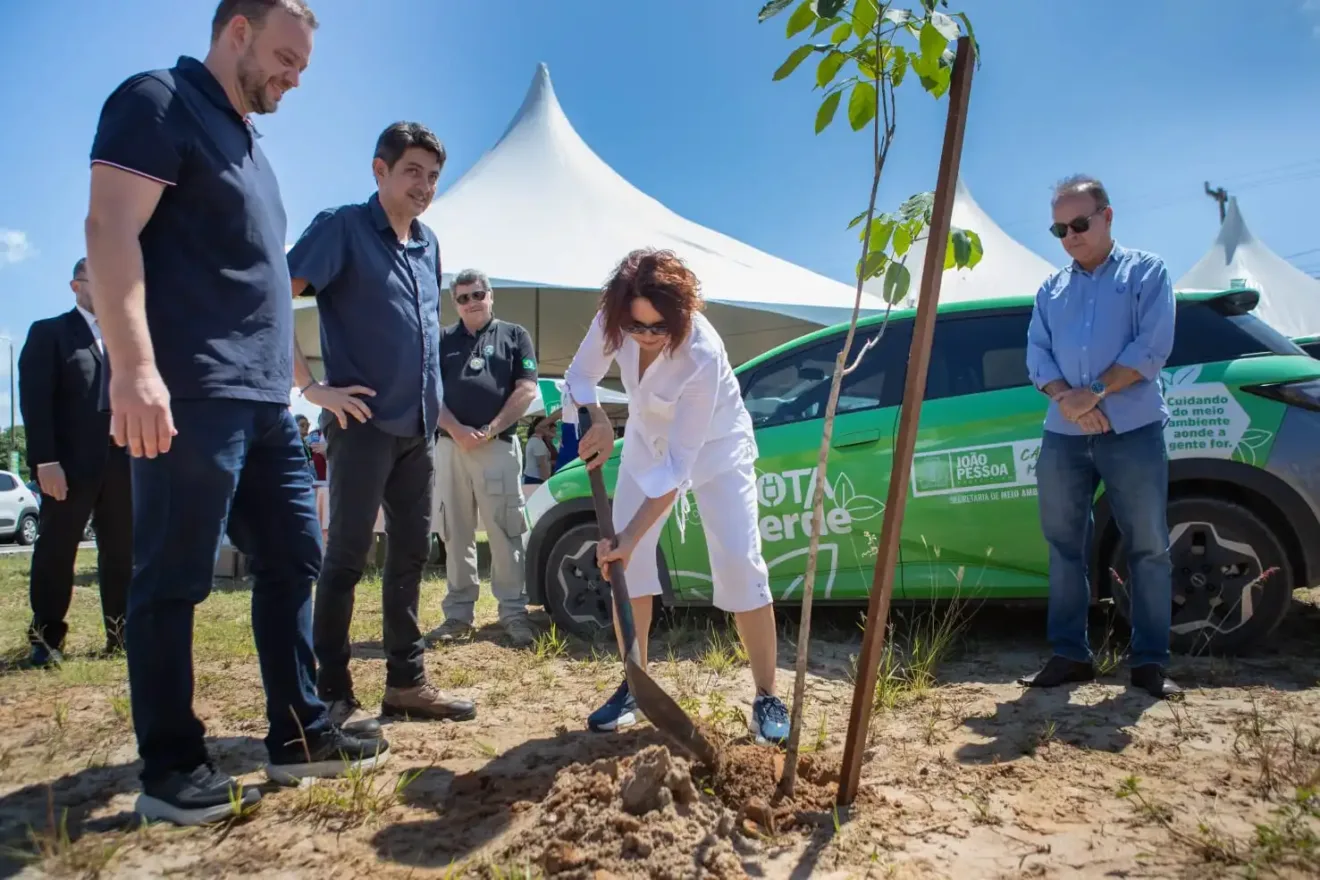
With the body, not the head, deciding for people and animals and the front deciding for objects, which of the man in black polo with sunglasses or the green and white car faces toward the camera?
the man in black polo with sunglasses

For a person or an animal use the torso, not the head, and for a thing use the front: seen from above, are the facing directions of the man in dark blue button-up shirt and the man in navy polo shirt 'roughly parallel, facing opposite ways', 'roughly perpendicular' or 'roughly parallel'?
roughly parallel

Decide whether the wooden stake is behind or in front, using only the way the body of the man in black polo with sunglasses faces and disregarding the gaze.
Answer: in front

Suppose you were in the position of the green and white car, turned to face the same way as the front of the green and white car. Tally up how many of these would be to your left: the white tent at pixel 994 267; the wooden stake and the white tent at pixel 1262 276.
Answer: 1

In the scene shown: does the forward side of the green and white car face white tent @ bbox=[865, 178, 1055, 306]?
no

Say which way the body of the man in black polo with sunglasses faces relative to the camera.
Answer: toward the camera

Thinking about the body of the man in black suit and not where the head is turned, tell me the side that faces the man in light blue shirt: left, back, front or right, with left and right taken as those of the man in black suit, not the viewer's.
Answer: front

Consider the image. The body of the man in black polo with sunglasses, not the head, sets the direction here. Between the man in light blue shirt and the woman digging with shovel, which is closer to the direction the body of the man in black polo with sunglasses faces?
the woman digging with shovel

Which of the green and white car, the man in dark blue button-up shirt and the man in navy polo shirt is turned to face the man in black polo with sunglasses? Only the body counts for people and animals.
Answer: the green and white car

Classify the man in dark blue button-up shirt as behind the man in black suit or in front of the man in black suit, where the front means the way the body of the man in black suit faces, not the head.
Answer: in front

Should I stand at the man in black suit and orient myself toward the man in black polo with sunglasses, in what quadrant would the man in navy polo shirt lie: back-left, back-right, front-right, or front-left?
front-right

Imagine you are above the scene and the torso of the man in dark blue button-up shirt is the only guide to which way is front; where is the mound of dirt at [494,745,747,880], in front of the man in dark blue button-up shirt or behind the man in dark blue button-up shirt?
in front

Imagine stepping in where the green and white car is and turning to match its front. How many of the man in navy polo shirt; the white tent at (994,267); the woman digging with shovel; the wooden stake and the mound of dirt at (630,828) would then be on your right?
1

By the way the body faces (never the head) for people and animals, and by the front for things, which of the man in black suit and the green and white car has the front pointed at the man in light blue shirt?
the man in black suit

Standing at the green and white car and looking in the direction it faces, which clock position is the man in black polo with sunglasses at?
The man in black polo with sunglasses is roughly at 12 o'clock from the green and white car.

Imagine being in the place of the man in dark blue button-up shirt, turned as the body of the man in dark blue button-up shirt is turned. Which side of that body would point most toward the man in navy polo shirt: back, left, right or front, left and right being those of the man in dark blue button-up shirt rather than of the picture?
right

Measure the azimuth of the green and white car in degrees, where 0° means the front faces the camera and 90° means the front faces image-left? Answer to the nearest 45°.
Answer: approximately 90°

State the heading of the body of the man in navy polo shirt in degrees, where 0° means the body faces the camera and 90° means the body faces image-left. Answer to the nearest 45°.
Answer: approximately 315°

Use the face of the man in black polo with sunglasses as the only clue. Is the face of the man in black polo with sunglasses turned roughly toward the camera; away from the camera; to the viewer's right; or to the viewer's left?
toward the camera

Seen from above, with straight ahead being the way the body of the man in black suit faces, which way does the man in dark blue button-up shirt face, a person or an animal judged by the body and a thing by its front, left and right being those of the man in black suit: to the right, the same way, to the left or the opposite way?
the same way
